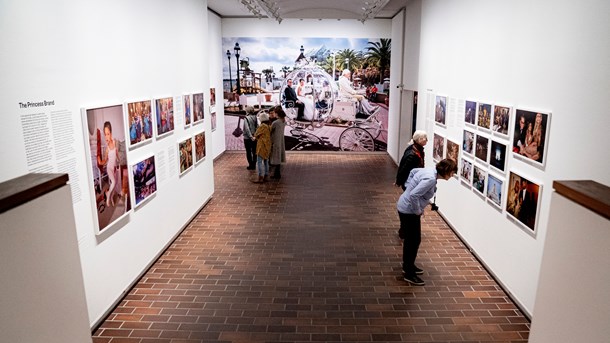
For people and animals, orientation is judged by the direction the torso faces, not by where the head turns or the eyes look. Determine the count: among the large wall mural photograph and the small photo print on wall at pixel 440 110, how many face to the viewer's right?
0

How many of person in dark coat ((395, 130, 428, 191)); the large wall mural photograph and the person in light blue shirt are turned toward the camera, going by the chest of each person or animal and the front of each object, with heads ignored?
1

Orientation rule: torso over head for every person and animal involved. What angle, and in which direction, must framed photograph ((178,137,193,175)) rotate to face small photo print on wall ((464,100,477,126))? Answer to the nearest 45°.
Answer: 0° — it already faces it

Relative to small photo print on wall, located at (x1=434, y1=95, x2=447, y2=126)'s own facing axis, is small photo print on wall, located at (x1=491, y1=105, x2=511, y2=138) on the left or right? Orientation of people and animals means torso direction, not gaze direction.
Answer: on its left

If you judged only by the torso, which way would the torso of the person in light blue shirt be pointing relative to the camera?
to the viewer's right

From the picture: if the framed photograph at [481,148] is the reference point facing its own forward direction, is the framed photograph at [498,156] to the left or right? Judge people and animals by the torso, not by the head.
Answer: on its left

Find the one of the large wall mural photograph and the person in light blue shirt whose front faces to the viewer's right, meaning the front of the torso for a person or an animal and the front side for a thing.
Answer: the person in light blue shirt

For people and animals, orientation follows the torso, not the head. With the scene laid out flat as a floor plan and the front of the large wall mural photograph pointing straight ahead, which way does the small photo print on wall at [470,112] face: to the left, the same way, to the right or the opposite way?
to the right

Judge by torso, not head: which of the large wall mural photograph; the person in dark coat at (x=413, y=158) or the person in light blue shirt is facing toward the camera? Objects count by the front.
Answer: the large wall mural photograph

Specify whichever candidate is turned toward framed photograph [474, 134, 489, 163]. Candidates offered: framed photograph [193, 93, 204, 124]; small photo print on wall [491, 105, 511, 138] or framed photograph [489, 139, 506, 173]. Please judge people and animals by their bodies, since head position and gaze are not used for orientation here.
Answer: framed photograph [193, 93, 204, 124]

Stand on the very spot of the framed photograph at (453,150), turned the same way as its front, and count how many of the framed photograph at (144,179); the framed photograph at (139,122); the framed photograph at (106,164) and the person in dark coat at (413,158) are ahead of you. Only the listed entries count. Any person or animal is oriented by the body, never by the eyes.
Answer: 4

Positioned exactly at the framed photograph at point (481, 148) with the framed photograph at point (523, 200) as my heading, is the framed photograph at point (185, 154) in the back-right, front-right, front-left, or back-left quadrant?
back-right

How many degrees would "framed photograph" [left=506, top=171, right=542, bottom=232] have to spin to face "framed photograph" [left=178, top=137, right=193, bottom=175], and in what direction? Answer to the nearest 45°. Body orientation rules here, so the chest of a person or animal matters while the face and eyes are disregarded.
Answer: approximately 45° to its right

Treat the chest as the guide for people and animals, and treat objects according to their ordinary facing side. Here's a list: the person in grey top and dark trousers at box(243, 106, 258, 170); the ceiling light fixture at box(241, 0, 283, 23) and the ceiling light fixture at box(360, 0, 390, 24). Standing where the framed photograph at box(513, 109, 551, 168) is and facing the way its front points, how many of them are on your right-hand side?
3

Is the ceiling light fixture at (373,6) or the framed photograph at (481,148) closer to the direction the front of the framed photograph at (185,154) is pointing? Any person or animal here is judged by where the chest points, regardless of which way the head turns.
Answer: the framed photograph

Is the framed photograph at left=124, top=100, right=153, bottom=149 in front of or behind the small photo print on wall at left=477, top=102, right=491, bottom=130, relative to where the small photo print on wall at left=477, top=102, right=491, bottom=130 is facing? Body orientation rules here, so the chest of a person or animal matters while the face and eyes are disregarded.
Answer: in front

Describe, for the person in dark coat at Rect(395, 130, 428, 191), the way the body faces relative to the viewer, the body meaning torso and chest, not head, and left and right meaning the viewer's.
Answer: facing to the right of the viewer
